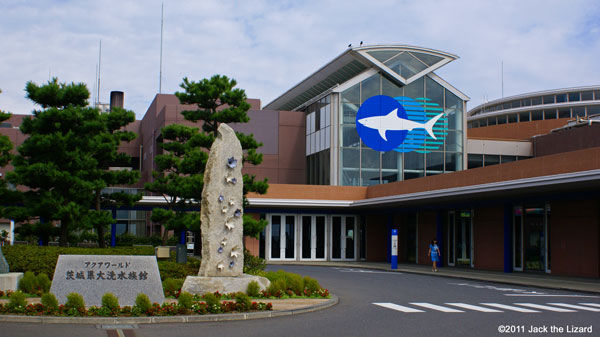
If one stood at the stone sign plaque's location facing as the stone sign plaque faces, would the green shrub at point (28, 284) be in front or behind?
behind

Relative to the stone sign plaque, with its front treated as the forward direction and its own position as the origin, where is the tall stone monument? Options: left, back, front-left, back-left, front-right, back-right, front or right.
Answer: back-left

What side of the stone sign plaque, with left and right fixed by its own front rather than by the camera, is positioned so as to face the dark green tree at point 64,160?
back

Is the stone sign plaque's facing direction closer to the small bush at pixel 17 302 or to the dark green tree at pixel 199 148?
the small bush

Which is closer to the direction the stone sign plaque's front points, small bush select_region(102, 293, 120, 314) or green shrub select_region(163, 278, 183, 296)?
the small bush

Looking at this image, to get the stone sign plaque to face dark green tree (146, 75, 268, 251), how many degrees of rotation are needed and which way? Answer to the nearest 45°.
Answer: approximately 180°

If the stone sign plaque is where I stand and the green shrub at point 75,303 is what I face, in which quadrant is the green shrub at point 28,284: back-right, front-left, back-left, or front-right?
back-right

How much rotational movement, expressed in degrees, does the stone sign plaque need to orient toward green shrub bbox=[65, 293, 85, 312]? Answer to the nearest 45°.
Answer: approximately 45° to its right

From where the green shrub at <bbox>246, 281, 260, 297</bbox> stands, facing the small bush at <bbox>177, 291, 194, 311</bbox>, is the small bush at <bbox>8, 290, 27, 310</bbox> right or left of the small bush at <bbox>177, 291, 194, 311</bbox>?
right

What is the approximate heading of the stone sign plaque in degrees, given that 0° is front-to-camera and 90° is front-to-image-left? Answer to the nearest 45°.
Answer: approximately 0°

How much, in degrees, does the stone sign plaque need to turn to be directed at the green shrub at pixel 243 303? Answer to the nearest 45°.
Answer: approximately 90° to its left
